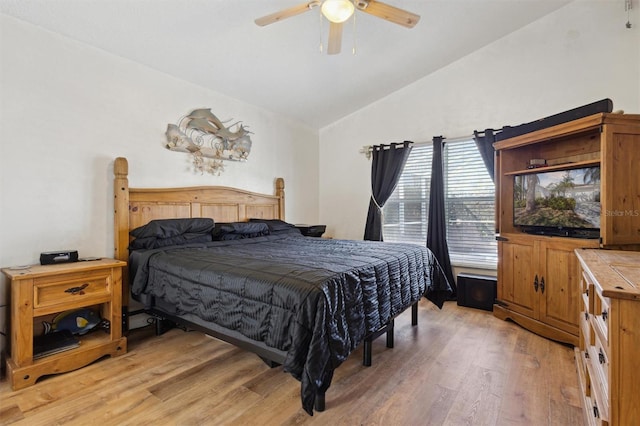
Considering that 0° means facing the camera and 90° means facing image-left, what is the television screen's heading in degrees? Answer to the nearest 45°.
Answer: approximately 45°

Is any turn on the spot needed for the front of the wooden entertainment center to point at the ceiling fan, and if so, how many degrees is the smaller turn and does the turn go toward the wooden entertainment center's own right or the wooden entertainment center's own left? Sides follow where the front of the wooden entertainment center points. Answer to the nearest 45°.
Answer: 0° — it already faces it

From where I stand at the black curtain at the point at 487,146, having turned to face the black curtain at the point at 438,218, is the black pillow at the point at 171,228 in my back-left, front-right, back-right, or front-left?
front-left

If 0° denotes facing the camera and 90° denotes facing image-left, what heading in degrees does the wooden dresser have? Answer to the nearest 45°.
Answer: approximately 90°

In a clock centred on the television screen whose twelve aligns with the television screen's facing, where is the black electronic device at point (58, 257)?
The black electronic device is roughly at 12 o'clock from the television screen.

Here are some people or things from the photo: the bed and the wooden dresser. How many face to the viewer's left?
1

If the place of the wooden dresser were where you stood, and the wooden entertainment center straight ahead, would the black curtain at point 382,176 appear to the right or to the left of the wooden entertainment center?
left

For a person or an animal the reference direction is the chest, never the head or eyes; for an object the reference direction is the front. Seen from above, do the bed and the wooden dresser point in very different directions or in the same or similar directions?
very different directions

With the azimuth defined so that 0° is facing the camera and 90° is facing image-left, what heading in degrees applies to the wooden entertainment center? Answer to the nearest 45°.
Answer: approximately 45°

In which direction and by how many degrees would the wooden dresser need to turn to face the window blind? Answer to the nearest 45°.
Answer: approximately 45° to its right

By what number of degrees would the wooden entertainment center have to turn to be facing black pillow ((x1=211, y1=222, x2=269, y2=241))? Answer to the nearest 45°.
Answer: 0° — it already faces it

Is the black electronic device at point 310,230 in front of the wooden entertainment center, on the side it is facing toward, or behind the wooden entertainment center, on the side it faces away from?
in front

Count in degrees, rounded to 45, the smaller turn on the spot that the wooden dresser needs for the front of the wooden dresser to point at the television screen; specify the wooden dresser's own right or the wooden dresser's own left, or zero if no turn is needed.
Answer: approximately 90° to the wooden dresser's own right

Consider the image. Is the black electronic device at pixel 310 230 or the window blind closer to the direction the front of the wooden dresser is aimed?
the black electronic device

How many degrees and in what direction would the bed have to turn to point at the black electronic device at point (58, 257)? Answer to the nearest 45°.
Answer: approximately 135° to its right

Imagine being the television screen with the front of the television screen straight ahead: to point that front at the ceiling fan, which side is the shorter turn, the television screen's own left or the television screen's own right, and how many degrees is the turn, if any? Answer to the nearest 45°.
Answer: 0° — it already faces it

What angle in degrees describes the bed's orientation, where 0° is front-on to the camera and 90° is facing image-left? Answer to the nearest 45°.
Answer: approximately 315°
